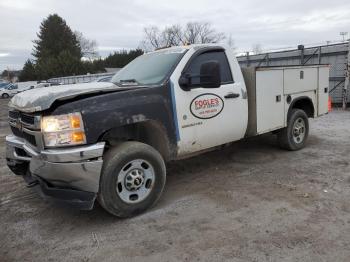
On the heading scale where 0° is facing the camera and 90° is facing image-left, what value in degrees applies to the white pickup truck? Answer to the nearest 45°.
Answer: approximately 45°

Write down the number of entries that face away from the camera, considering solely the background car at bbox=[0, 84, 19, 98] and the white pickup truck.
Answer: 0

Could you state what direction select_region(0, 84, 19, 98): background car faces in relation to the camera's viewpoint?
facing the viewer and to the right of the viewer

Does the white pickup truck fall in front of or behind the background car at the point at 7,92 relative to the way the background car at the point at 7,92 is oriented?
in front

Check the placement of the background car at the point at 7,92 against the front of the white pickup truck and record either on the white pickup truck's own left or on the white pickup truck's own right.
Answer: on the white pickup truck's own right
